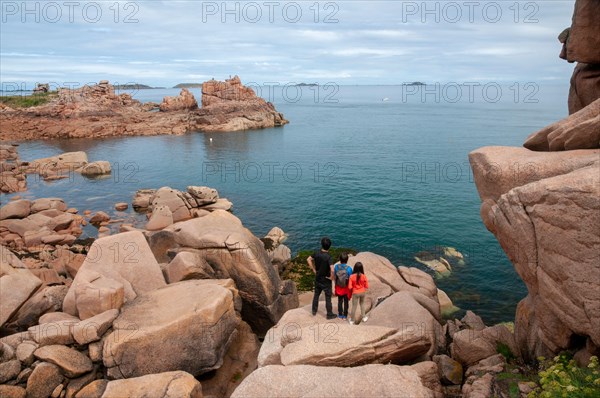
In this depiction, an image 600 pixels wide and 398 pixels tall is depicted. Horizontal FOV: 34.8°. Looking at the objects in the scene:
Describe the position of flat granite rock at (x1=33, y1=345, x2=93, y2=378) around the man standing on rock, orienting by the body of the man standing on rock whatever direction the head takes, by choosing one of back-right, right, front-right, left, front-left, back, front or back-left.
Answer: left

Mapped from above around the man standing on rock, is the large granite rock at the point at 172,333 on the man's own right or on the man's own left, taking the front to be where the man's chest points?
on the man's own left

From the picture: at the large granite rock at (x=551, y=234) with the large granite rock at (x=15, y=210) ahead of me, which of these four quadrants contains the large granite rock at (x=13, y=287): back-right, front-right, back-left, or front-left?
front-left

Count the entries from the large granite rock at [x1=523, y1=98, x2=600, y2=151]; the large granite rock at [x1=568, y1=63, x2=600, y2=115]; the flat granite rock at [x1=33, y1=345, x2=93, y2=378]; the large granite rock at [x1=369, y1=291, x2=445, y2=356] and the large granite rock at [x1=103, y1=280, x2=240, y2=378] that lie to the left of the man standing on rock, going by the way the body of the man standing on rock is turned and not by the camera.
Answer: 2

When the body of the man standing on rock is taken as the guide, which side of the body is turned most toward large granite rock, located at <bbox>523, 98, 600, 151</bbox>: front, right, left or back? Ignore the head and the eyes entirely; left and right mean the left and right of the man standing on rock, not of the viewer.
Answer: right

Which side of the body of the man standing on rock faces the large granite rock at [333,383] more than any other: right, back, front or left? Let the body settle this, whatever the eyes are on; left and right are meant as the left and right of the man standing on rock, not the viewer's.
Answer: back

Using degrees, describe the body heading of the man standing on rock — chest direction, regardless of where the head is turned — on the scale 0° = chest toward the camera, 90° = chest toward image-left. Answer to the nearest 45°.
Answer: approximately 180°

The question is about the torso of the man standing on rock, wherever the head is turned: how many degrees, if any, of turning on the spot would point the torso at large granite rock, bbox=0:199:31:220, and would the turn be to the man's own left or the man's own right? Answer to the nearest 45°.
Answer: approximately 45° to the man's own left

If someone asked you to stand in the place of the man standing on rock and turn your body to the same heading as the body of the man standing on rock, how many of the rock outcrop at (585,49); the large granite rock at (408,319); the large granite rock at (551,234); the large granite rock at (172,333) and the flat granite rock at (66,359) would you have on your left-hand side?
2
